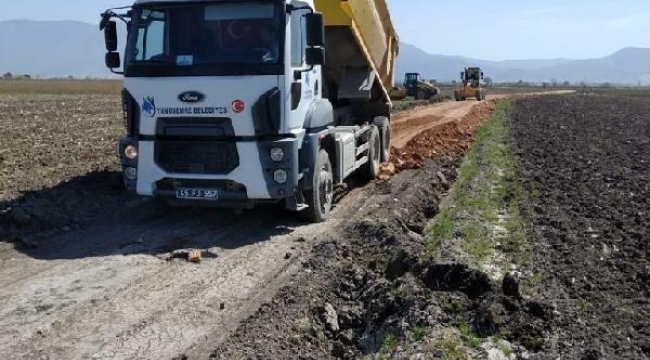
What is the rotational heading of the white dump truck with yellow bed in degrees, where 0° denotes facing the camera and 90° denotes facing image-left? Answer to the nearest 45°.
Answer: approximately 45°
